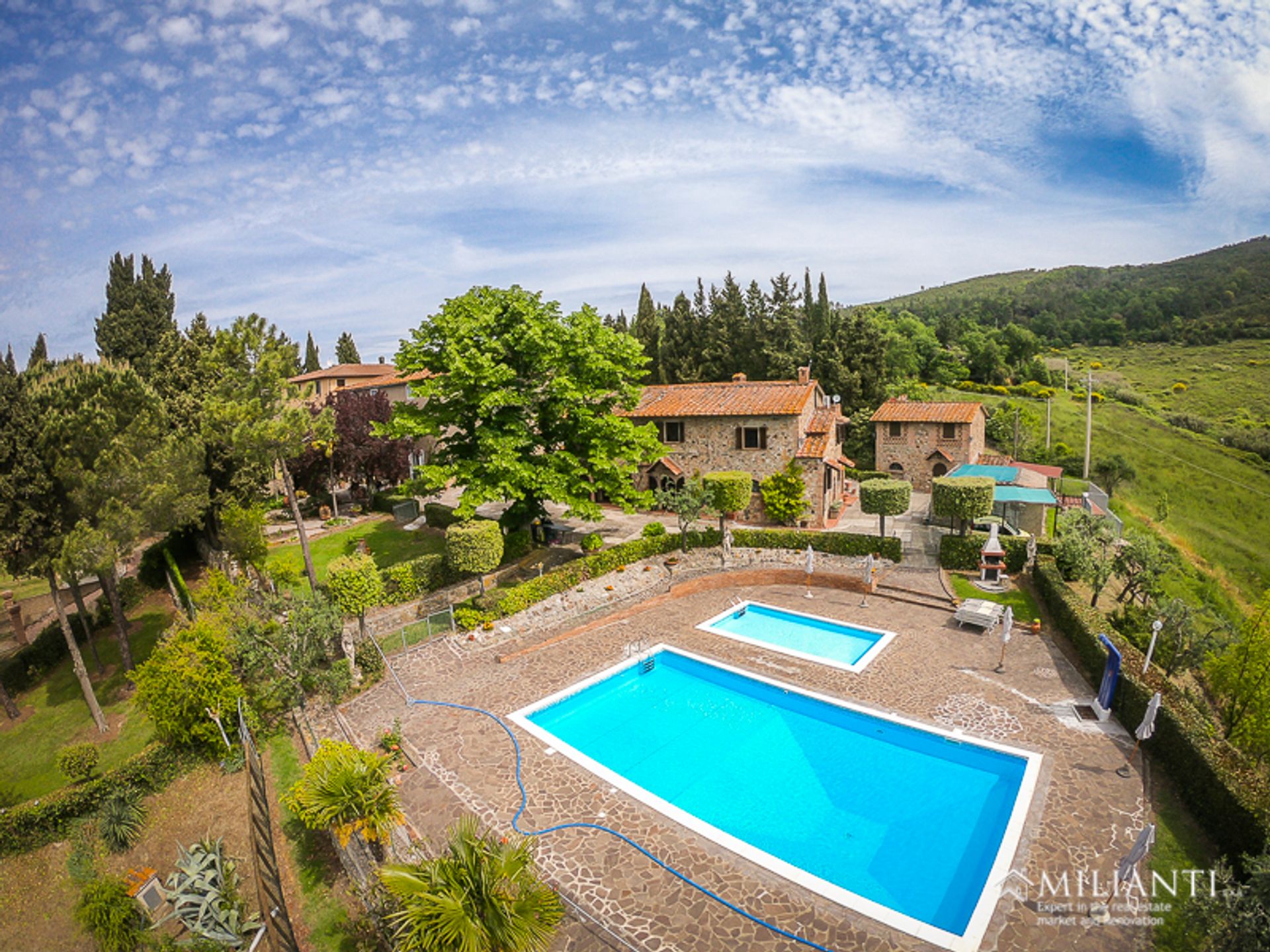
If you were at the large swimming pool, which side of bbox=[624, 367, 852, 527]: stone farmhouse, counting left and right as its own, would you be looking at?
front

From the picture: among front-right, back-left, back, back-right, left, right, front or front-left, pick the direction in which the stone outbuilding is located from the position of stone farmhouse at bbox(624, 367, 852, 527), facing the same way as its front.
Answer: back-left

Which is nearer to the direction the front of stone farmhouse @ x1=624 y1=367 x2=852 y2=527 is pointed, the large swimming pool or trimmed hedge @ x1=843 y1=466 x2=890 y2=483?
the large swimming pool

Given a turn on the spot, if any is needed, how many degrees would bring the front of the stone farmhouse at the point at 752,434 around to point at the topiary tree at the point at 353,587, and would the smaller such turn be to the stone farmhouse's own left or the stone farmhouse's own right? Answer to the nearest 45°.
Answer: approximately 45° to the stone farmhouse's own right

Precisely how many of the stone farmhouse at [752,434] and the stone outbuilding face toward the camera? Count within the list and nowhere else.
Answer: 2

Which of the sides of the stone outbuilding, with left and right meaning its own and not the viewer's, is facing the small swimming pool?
front

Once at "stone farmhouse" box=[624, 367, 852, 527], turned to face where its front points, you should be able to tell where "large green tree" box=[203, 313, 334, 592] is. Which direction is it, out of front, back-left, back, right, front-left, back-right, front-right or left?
front-right

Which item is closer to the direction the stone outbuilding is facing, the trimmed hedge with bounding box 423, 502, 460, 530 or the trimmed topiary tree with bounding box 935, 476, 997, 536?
the trimmed topiary tree

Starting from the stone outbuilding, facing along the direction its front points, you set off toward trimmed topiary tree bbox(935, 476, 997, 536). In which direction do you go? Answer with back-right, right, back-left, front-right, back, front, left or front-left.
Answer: front

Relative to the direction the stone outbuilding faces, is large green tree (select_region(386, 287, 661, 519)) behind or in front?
in front

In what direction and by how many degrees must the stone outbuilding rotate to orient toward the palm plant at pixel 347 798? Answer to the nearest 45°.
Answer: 0° — it already faces it

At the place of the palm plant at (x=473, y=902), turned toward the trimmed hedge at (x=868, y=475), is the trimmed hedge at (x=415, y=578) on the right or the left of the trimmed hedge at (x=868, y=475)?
left
